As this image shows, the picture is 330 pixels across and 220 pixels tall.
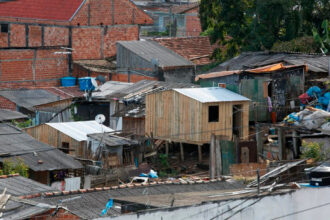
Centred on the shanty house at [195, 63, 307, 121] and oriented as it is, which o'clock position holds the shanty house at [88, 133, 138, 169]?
the shanty house at [88, 133, 138, 169] is roughly at 2 o'clock from the shanty house at [195, 63, 307, 121].

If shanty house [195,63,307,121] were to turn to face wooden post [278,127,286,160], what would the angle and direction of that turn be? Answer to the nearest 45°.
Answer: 0° — it already faces it

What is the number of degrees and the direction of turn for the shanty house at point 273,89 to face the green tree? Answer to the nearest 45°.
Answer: approximately 135° to its left

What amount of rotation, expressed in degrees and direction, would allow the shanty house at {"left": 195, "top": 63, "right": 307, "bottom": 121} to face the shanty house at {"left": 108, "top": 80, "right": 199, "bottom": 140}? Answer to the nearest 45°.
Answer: approximately 90° to its right

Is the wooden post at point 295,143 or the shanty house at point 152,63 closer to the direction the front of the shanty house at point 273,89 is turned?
the wooden post

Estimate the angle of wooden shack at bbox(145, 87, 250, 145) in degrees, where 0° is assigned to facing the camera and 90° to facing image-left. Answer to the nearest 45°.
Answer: approximately 315°

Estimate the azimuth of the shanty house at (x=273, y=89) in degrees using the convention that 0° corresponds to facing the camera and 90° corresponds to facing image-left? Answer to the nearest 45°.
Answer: approximately 0°

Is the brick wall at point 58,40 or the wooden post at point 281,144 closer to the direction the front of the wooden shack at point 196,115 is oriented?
the wooden post

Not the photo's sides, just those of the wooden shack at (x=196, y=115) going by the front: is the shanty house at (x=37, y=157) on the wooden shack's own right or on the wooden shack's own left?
on the wooden shack's own right

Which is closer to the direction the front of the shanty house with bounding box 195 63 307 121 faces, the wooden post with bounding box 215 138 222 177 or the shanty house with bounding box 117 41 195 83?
the wooden post

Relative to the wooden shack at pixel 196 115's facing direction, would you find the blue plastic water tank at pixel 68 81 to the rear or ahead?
to the rear

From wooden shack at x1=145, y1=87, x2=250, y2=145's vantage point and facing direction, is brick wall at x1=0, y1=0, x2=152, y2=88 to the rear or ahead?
to the rear

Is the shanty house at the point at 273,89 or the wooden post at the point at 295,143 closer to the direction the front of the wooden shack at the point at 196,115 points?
the wooden post
